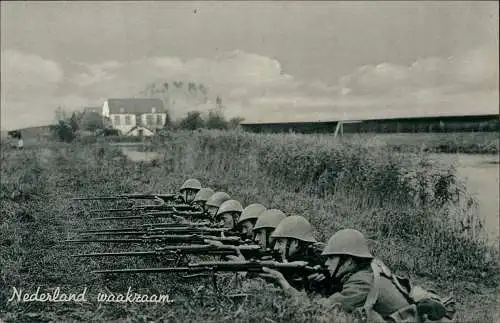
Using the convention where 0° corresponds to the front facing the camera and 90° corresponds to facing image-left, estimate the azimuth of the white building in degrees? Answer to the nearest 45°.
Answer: approximately 0°

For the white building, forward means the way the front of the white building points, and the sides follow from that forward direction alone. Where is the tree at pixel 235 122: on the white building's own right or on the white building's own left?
on the white building's own left

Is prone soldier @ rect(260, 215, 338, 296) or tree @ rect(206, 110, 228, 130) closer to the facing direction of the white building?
the prone soldier

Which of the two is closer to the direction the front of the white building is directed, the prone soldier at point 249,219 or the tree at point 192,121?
the prone soldier

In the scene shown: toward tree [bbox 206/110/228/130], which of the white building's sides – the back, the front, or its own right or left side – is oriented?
left
